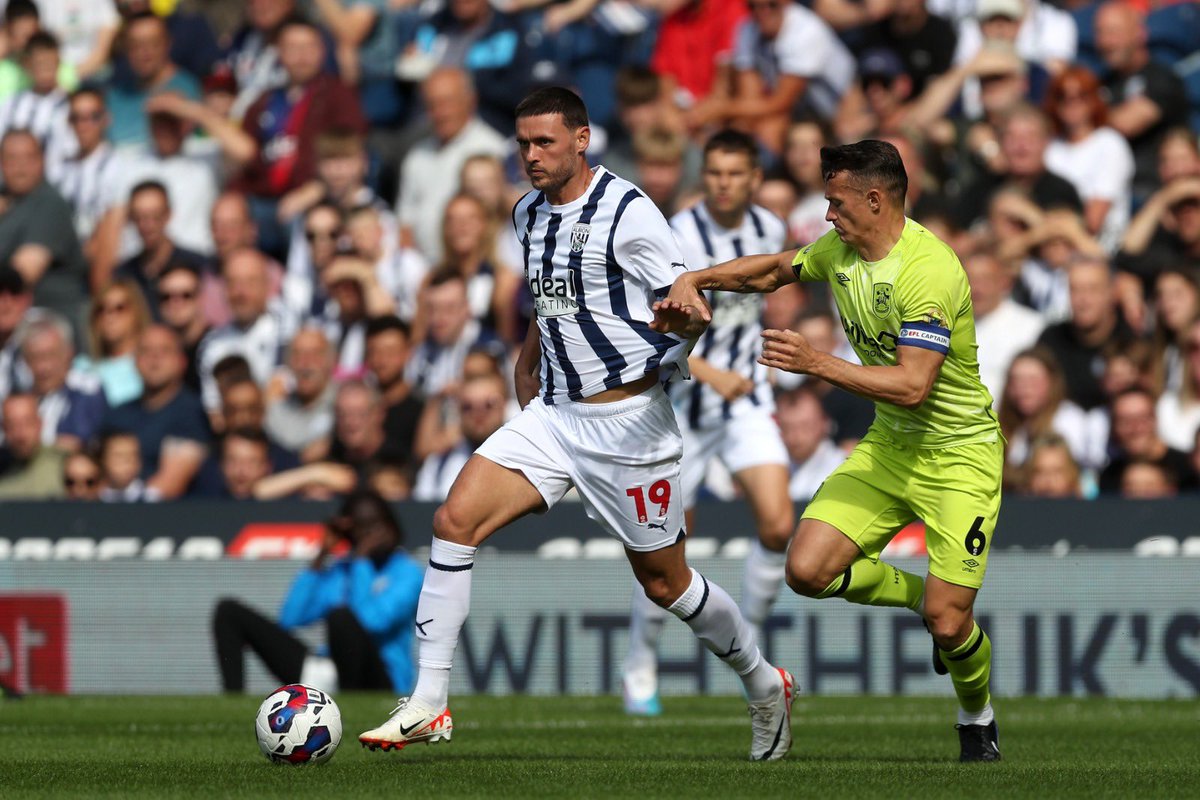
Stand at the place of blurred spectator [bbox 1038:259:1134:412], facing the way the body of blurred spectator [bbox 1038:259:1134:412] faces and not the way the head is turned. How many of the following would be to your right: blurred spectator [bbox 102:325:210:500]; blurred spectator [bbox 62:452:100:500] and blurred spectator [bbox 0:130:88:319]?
3

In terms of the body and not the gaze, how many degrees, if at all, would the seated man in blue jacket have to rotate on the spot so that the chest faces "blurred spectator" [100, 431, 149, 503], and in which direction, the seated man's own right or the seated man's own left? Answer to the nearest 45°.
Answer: approximately 90° to the seated man's own right

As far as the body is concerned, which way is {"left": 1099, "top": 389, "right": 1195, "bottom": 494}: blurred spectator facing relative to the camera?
toward the camera

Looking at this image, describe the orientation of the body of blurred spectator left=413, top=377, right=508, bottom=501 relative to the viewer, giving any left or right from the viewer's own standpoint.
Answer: facing the viewer

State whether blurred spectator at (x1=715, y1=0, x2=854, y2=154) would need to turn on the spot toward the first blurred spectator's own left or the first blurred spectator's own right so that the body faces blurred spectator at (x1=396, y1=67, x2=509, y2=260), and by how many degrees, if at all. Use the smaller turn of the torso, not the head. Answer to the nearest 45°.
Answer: approximately 45° to the first blurred spectator's own right

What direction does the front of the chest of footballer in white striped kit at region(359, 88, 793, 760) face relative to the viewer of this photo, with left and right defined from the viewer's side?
facing the viewer and to the left of the viewer

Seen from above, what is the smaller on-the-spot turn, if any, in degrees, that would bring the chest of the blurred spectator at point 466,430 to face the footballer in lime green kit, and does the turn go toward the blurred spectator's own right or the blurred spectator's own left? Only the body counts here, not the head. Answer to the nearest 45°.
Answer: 0° — they already face them

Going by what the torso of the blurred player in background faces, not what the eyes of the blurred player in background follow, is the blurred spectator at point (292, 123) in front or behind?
behind

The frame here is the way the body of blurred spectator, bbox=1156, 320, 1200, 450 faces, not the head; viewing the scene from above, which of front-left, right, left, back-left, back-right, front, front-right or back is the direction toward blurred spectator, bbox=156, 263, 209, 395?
right

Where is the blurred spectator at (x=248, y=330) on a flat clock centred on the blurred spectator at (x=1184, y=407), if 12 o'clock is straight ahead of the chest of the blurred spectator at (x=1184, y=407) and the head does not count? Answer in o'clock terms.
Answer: the blurred spectator at (x=248, y=330) is roughly at 3 o'clock from the blurred spectator at (x=1184, y=407).

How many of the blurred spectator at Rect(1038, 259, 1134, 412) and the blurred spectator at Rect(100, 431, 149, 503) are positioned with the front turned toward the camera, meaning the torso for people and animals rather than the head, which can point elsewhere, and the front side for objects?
2

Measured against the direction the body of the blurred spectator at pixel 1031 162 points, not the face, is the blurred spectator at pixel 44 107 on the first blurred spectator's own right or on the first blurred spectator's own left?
on the first blurred spectator's own right

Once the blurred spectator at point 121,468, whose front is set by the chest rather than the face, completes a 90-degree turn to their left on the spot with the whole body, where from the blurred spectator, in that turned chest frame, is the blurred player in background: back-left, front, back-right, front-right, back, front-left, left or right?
front-right

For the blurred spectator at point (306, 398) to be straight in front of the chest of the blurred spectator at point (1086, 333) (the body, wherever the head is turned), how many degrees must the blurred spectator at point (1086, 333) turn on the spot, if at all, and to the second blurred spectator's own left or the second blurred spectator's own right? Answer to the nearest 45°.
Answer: approximately 90° to the second blurred spectator's own right
